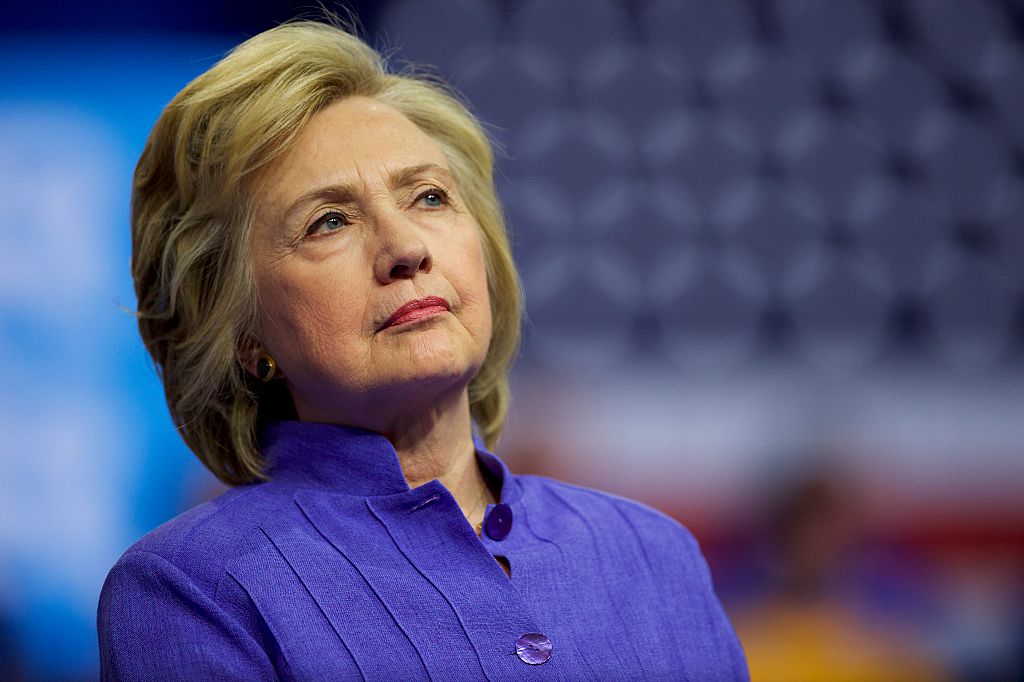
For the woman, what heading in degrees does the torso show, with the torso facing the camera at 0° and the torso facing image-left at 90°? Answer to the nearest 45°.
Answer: approximately 315°

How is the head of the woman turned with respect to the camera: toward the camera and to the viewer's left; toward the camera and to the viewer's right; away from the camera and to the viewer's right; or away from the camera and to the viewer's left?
toward the camera and to the viewer's right
